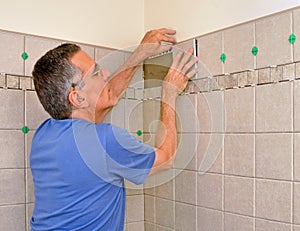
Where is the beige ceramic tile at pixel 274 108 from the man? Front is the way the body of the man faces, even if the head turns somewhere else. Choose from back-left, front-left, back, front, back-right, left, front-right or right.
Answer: front-right

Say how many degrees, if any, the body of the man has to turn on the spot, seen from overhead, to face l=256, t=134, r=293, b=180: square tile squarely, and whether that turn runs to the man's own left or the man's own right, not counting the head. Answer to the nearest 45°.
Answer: approximately 45° to the man's own right

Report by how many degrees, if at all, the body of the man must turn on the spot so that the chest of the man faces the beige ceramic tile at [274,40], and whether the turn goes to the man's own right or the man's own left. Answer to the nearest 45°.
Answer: approximately 45° to the man's own right

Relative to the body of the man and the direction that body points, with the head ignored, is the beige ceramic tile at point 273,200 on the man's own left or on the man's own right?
on the man's own right

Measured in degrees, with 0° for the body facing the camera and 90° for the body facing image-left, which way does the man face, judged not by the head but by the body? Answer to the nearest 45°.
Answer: approximately 225°

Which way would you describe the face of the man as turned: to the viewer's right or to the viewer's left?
to the viewer's right
